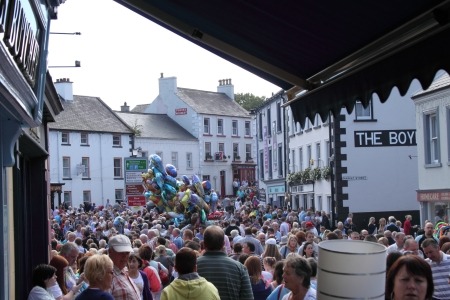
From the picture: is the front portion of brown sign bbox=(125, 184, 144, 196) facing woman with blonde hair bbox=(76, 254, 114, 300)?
yes

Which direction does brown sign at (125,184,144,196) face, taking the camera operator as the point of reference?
facing the viewer

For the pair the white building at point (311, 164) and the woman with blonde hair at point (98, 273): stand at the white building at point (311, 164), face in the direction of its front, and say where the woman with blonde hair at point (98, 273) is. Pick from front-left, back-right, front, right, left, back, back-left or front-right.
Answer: front-left

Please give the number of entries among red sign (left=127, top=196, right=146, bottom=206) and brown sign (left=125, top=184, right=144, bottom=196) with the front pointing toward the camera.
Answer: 2

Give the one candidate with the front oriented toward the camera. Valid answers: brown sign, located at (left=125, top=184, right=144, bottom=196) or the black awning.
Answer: the brown sign

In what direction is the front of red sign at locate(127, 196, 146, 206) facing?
toward the camera

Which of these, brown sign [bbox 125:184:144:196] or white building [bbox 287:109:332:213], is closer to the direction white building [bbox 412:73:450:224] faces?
the brown sign

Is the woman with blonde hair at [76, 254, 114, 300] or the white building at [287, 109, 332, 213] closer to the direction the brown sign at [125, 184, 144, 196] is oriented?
the woman with blonde hair

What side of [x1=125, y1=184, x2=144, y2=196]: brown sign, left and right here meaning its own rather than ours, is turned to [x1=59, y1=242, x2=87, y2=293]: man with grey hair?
front

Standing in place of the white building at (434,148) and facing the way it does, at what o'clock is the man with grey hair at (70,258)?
The man with grey hair is roughly at 11 o'clock from the white building.

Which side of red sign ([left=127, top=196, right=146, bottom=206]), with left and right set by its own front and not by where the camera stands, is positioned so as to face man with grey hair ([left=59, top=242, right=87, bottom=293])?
front

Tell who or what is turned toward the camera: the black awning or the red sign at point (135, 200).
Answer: the red sign

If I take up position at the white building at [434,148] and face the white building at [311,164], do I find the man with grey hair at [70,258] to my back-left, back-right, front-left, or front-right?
back-left

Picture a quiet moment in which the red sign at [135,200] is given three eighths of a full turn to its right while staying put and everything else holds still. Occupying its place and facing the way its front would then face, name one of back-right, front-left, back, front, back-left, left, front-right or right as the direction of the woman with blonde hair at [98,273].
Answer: back-left

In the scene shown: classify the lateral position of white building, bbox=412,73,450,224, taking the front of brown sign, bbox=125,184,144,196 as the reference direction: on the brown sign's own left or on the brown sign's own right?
on the brown sign's own left

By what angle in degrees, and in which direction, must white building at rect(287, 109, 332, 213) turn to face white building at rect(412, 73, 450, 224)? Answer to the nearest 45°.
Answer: approximately 45° to its left

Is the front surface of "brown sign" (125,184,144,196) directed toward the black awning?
yes

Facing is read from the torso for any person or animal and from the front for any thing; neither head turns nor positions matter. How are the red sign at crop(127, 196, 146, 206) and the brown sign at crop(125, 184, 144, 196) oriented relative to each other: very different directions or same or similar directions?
same or similar directions
